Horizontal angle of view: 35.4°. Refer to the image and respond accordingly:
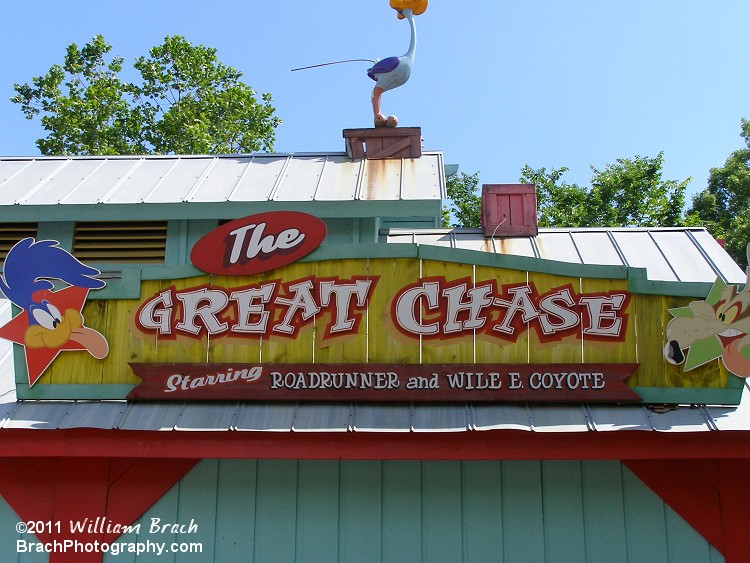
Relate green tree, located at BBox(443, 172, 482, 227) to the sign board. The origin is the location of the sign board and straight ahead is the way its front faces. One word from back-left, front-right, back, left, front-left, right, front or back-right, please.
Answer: back

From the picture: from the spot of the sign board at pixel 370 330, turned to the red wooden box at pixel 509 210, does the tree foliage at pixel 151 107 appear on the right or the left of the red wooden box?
left

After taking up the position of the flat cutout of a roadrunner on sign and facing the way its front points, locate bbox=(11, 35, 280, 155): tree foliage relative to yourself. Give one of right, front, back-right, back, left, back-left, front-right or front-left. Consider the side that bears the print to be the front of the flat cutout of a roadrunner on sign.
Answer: back-left

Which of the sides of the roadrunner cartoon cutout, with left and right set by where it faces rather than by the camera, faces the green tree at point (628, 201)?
left

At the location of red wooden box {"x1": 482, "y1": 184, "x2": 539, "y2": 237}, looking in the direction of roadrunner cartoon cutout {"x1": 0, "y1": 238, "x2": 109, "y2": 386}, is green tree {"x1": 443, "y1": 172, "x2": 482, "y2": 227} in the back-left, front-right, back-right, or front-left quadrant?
back-right

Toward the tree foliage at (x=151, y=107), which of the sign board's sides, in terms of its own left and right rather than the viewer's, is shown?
back
